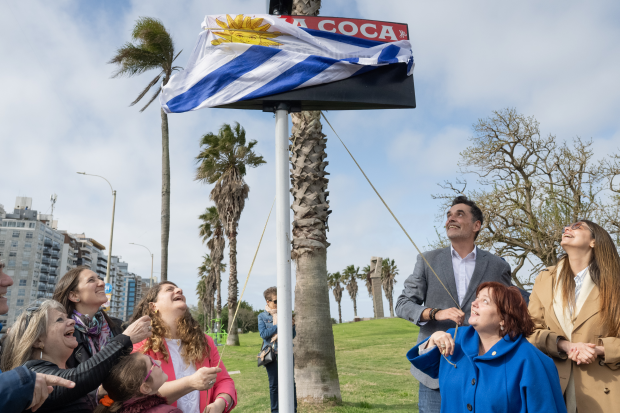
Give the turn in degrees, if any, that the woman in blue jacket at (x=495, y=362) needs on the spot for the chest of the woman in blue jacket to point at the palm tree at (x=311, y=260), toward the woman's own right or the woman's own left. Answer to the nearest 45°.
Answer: approximately 90° to the woman's own right

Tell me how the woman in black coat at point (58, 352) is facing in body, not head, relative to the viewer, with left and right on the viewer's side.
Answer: facing to the right of the viewer

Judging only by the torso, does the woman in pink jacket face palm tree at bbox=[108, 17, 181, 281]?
no

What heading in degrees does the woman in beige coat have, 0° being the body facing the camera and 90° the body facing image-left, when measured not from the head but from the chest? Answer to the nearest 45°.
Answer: approximately 45°

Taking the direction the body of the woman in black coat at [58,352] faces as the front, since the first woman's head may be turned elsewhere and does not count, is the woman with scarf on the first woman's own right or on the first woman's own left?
on the first woman's own left

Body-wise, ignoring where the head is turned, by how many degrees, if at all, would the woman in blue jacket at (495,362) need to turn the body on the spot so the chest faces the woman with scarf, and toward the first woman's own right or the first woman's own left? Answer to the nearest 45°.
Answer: approximately 45° to the first woman's own right

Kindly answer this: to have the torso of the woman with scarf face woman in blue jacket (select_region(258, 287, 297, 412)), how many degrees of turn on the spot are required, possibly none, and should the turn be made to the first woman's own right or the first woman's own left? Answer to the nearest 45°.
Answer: approximately 90° to the first woman's own left

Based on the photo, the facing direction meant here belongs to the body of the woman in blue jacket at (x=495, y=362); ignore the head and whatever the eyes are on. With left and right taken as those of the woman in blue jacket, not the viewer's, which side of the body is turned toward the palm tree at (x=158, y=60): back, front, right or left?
right

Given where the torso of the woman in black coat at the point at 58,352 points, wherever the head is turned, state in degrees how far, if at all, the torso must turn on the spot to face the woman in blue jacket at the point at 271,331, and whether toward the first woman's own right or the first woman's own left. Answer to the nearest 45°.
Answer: approximately 45° to the first woman's own left

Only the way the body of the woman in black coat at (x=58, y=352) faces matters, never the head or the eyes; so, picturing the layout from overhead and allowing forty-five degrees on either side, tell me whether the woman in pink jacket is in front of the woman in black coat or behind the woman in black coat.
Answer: in front

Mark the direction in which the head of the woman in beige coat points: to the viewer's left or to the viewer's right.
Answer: to the viewer's left

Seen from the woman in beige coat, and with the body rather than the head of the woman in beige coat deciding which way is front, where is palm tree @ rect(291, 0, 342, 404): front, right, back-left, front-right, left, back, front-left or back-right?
right
